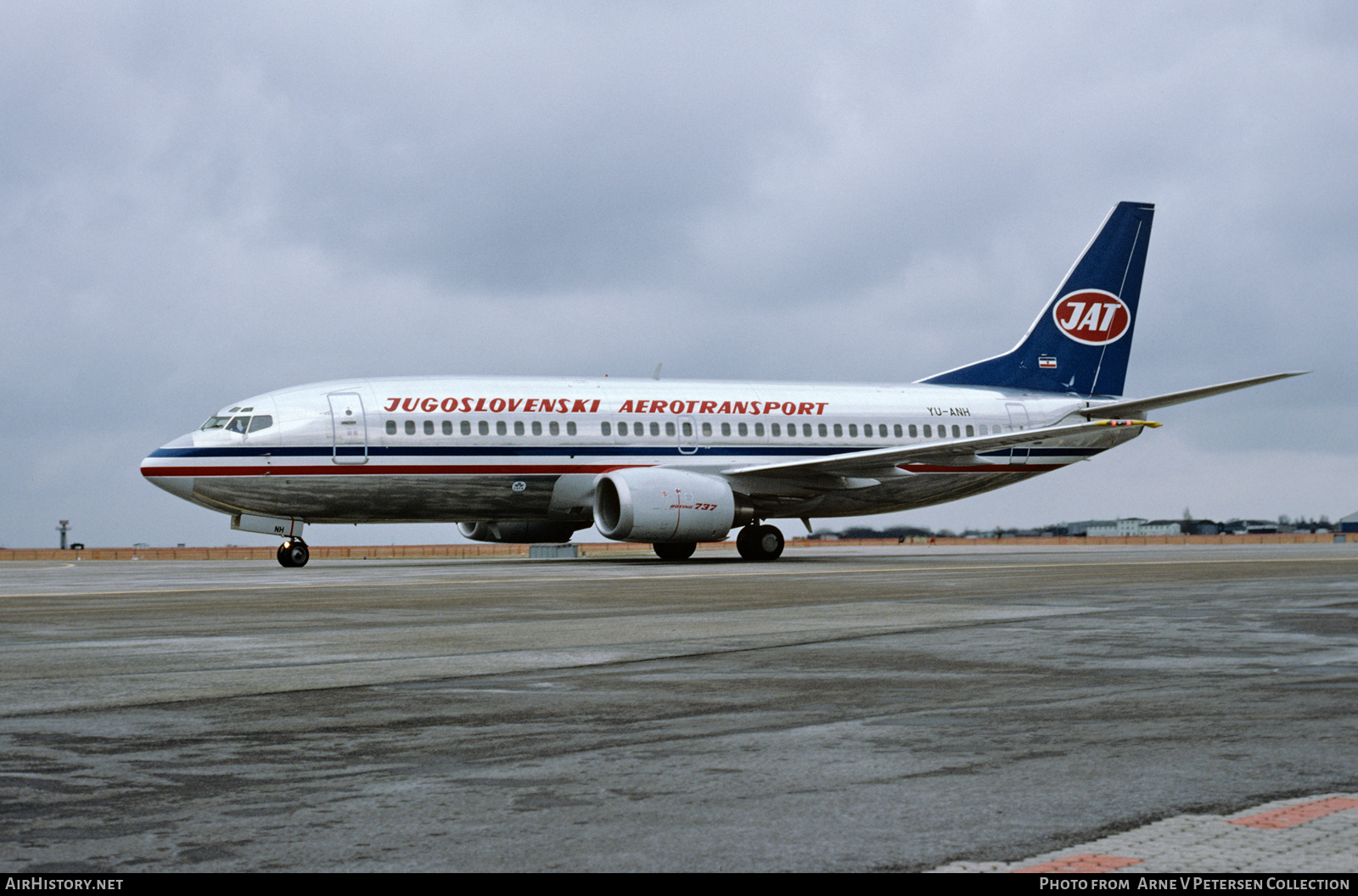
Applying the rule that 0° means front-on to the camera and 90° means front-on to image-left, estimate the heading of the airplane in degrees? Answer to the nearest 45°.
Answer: approximately 45°
